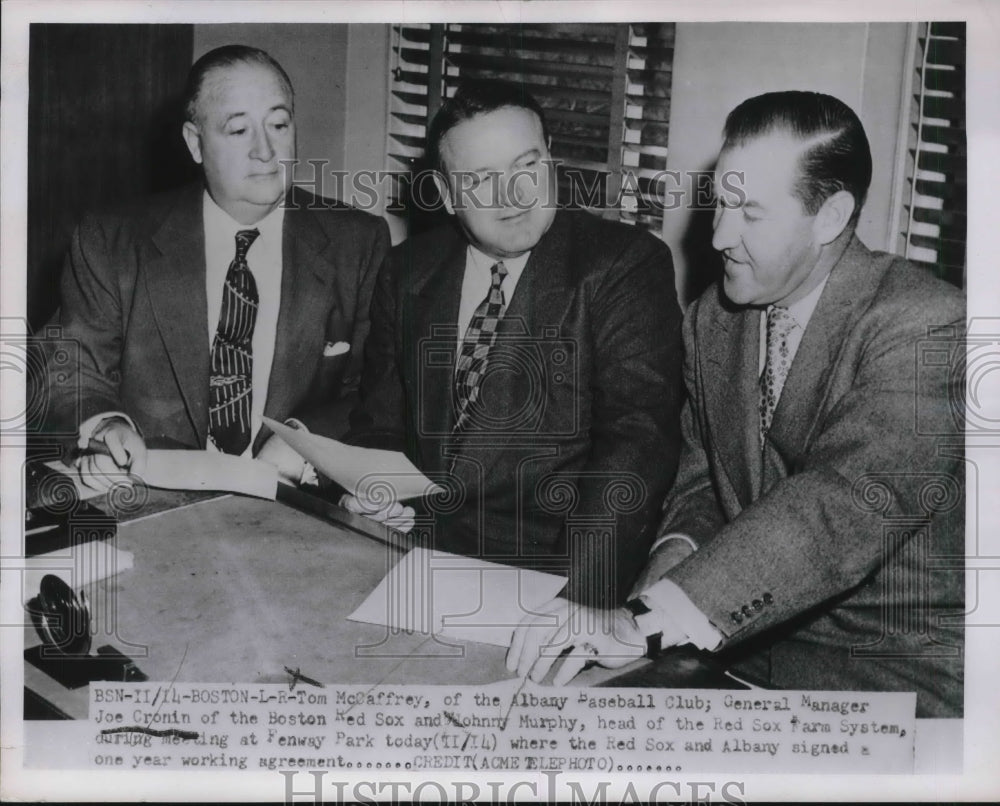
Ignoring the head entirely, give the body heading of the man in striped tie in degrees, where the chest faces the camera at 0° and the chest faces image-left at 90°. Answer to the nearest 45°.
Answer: approximately 0°

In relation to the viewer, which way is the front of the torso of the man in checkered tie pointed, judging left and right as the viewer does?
facing the viewer and to the left of the viewer

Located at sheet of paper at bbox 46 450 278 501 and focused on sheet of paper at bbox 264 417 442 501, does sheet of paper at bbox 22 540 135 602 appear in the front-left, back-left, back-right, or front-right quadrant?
back-right

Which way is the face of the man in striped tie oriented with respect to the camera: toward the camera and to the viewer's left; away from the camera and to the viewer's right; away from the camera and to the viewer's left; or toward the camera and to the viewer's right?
toward the camera and to the viewer's right

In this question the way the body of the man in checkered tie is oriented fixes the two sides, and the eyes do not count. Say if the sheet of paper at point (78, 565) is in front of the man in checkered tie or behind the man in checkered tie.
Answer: in front

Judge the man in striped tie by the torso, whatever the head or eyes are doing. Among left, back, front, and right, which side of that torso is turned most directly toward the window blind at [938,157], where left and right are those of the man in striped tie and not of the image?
left

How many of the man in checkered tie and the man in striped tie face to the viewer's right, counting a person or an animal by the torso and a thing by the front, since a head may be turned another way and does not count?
0
